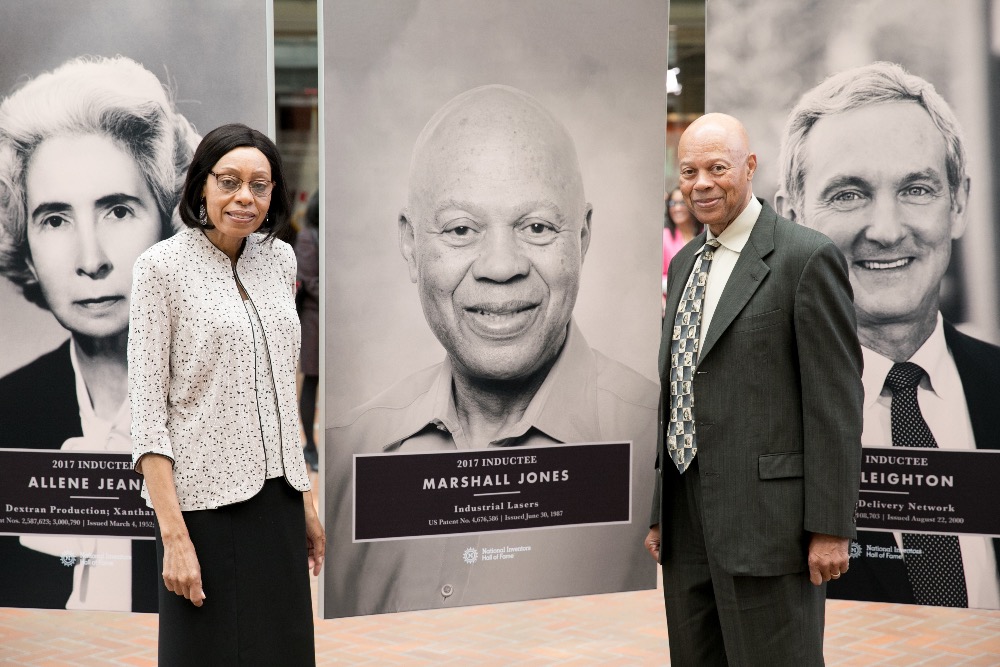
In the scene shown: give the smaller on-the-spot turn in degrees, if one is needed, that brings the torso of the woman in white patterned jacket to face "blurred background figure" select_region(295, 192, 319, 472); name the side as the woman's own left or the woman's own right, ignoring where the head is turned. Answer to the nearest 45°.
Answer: approximately 135° to the woman's own left

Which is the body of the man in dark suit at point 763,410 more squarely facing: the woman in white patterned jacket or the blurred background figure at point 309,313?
the woman in white patterned jacket

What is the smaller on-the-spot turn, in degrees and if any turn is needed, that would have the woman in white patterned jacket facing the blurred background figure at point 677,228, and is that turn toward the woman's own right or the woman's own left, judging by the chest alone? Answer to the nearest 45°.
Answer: approximately 90° to the woman's own left

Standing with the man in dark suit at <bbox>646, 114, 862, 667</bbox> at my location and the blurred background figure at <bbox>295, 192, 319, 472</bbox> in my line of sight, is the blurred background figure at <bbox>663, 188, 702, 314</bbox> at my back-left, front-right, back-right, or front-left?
front-right

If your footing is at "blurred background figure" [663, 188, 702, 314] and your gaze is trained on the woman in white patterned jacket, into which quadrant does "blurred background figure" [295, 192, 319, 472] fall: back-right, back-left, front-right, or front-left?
front-right

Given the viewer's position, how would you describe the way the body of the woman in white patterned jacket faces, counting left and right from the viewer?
facing the viewer and to the right of the viewer

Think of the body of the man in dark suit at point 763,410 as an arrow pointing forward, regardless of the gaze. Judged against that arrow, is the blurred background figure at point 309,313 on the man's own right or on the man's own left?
on the man's own right

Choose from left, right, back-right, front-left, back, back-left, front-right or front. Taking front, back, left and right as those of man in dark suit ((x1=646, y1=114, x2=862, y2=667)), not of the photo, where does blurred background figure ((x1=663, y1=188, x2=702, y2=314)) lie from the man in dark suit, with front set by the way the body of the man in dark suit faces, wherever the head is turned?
back-right

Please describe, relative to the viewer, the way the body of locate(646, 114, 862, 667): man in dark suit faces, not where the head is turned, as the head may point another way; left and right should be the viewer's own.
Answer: facing the viewer and to the left of the viewer

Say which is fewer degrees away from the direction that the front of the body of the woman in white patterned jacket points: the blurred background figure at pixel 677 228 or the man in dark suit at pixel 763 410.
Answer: the man in dark suit

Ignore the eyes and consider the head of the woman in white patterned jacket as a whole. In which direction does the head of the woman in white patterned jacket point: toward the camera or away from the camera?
toward the camera

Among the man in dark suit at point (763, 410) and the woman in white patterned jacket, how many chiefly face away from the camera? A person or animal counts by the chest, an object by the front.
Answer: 0
